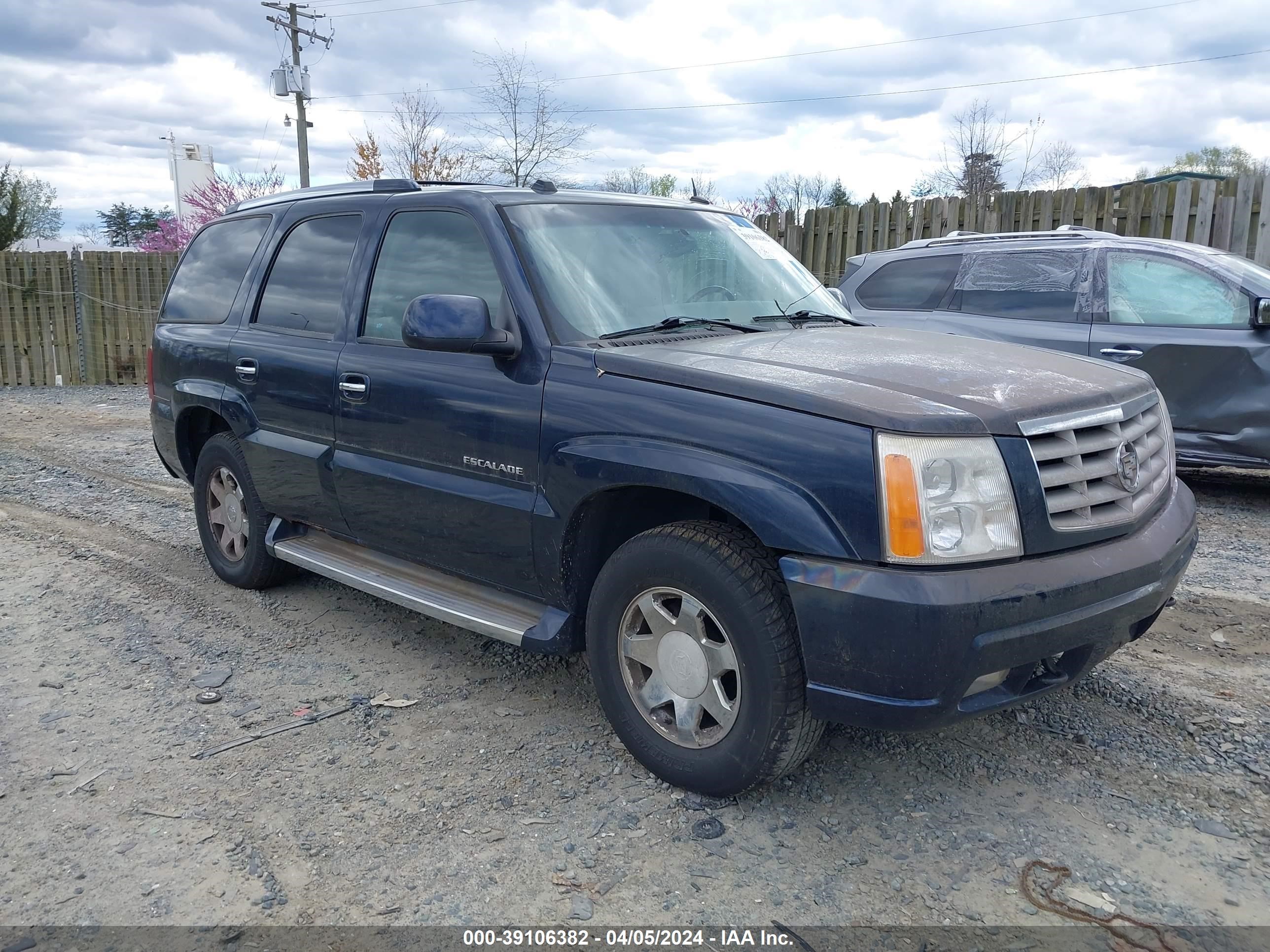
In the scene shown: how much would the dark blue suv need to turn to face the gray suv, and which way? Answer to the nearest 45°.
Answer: approximately 90° to its left

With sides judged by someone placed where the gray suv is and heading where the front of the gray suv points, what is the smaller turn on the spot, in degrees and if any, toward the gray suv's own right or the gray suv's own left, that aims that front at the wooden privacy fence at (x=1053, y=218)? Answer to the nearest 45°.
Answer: approximately 90° to the gray suv's own left

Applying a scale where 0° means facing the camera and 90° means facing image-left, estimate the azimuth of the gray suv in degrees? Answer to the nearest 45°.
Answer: approximately 270°

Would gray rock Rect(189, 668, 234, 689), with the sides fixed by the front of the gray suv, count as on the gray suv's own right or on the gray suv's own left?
on the gray suv's own right

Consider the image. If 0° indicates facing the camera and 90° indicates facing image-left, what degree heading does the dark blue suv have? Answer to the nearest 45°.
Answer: approximately 315°

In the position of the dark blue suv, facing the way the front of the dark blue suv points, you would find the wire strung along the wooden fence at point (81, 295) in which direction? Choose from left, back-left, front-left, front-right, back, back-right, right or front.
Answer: back

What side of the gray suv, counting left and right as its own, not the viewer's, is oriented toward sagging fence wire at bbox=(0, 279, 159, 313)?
back

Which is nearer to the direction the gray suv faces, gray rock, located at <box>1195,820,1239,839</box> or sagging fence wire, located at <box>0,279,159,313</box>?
the gray rock
